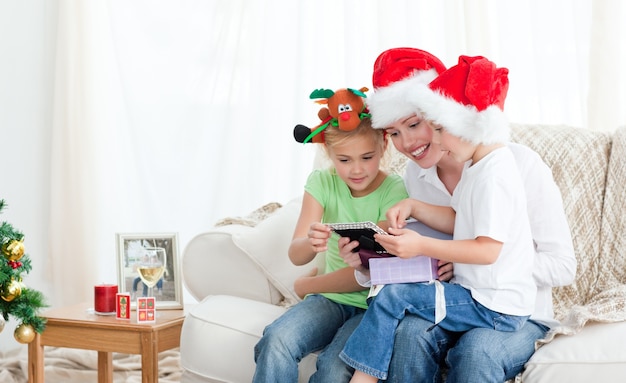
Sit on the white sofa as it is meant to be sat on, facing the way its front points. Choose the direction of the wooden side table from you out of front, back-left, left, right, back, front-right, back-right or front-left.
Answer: right

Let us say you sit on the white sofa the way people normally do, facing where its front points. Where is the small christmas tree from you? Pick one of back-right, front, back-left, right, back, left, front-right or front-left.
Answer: right

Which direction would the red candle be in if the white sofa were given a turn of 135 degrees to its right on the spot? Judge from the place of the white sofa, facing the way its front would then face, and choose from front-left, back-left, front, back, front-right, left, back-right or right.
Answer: front-left

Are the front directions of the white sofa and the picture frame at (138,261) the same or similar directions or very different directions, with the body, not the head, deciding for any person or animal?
same or similar directions

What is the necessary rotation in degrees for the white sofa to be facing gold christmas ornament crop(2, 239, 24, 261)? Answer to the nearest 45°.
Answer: approximately 90° to its right

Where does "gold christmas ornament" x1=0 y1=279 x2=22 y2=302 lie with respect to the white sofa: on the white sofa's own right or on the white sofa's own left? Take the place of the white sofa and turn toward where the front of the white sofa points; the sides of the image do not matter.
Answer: on the white sofa's own right

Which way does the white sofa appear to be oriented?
toward the camera

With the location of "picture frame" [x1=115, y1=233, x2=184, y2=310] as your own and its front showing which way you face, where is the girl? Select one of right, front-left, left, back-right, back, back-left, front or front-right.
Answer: front-left

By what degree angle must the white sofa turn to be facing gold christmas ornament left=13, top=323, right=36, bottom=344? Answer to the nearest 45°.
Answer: approximately 90° to its right

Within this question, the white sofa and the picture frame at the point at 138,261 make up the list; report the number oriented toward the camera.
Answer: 2
